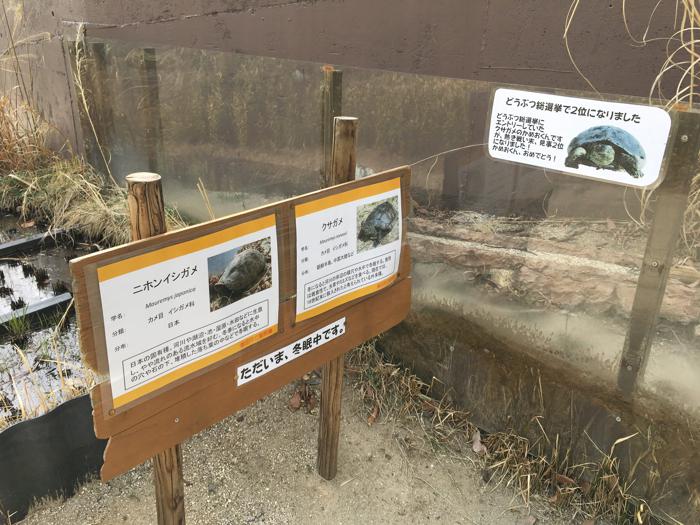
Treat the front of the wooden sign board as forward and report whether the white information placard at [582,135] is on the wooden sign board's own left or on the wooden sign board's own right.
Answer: on the wooden sign board's own left

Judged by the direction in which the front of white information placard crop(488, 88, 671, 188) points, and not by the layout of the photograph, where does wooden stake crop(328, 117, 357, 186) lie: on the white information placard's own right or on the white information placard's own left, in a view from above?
on the white information placard's own right

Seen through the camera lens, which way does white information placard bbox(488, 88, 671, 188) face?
facing the viewer

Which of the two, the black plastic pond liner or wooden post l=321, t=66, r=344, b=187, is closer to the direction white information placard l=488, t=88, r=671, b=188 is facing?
the black plastic pond liner

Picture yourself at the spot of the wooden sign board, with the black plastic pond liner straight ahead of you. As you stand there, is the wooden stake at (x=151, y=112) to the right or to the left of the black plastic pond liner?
right

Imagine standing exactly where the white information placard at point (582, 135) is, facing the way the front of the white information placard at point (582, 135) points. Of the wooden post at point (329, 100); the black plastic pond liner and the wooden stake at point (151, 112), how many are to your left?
0

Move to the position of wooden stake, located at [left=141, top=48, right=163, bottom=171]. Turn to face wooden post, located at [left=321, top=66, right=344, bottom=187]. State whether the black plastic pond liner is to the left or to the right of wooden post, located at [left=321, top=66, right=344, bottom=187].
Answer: right

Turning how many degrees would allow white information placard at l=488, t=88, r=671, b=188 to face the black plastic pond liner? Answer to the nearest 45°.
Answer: approximately 45° to its right

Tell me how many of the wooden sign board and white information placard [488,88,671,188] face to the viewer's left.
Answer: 0

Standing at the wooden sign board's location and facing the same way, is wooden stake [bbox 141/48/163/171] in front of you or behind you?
behind

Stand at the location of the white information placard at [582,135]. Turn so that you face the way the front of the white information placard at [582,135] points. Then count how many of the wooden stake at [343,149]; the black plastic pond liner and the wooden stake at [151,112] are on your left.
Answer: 0
